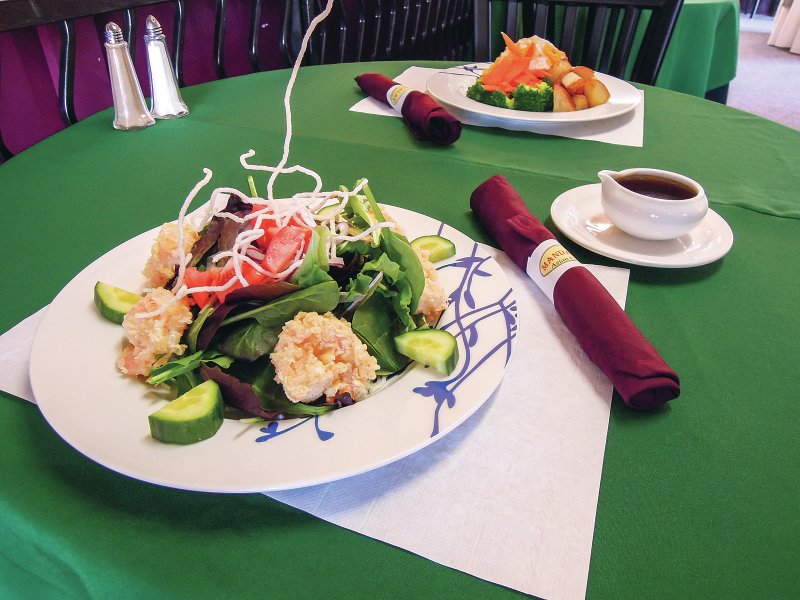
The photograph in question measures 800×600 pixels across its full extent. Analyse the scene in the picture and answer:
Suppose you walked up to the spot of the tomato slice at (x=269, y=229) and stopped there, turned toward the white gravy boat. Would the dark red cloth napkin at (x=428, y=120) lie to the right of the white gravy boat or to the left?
left

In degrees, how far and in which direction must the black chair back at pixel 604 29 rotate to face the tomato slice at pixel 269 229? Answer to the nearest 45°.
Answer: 0° — it already faces it

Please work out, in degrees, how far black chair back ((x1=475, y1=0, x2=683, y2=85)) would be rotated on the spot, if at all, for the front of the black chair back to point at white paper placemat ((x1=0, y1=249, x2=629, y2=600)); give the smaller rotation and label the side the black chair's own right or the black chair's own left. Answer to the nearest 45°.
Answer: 0° — it already faces it

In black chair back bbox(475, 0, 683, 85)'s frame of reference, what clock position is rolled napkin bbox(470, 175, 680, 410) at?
The rolled napkin is roughly at 12 o'clock from the black chair back.

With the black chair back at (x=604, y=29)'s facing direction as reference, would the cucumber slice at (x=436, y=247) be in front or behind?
in front

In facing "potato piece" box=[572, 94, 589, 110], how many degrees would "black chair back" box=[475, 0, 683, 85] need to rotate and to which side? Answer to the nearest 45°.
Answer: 0° — it already faces it

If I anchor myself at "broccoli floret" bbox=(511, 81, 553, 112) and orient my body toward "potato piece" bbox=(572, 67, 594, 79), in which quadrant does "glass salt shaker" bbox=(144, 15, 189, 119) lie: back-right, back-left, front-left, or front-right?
back-left

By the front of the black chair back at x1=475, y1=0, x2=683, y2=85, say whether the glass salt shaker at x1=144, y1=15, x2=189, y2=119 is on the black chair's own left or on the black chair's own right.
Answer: on the black chair's own right

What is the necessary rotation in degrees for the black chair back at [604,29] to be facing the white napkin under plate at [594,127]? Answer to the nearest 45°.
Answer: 0° — it already faces it

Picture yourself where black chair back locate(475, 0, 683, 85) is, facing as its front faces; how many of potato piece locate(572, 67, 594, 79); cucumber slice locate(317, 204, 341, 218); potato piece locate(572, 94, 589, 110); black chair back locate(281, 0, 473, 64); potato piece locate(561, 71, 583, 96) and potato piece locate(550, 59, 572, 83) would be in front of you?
5

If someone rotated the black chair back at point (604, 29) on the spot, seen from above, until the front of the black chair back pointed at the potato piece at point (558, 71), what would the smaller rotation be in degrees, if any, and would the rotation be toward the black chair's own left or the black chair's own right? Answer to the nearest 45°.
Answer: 0° — it already faces it

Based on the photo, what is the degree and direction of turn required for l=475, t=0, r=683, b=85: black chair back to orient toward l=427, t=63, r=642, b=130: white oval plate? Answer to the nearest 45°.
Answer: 0° — it already faces it

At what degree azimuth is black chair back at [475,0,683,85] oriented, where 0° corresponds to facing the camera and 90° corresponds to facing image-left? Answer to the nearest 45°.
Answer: approximately 0°

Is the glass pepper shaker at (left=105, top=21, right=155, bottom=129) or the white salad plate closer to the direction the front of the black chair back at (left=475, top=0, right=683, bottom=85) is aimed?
the white salad plate

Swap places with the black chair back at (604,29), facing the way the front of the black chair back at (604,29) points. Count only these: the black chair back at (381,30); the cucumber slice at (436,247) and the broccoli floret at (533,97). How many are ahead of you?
2
